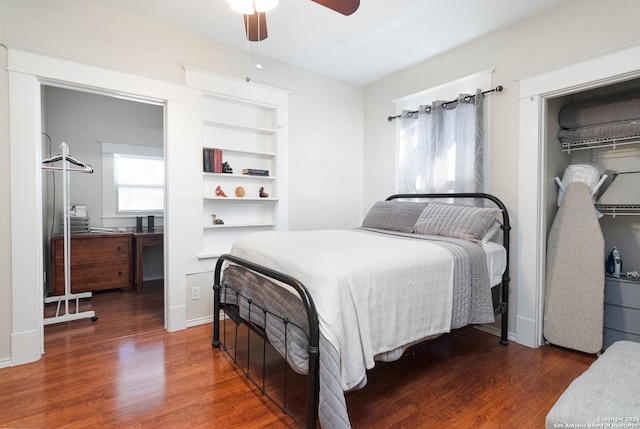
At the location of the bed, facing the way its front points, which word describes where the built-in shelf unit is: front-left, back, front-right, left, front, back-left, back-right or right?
right

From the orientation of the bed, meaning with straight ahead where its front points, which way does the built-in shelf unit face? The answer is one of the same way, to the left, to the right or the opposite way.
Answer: to the left

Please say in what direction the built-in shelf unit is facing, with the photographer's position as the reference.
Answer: facing the viewer and to the right of the viewer

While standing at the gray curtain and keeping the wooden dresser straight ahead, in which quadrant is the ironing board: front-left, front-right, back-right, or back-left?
back-left

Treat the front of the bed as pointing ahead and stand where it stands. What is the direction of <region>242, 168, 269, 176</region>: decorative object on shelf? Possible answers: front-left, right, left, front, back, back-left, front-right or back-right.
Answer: right

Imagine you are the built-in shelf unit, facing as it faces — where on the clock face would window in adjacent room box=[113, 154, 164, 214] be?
The window in adjacent room is roughly at 6 o'clock from the built-in shelf unit.

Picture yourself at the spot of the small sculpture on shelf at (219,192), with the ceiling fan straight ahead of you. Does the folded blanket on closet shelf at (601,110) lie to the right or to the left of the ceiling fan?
left

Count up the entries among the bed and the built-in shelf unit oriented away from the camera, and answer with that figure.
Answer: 0

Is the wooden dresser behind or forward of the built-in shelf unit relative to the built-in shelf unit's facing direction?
behind

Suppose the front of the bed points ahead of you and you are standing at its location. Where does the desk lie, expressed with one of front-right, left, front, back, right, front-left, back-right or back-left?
right

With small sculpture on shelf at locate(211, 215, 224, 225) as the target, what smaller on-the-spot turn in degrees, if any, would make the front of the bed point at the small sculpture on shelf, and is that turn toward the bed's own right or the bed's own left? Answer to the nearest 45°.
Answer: approximately 90° to the bed's own right

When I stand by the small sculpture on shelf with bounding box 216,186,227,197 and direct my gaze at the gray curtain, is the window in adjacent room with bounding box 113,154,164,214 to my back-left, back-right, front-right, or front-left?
back-left

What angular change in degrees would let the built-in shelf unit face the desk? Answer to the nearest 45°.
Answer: approximately 180°
